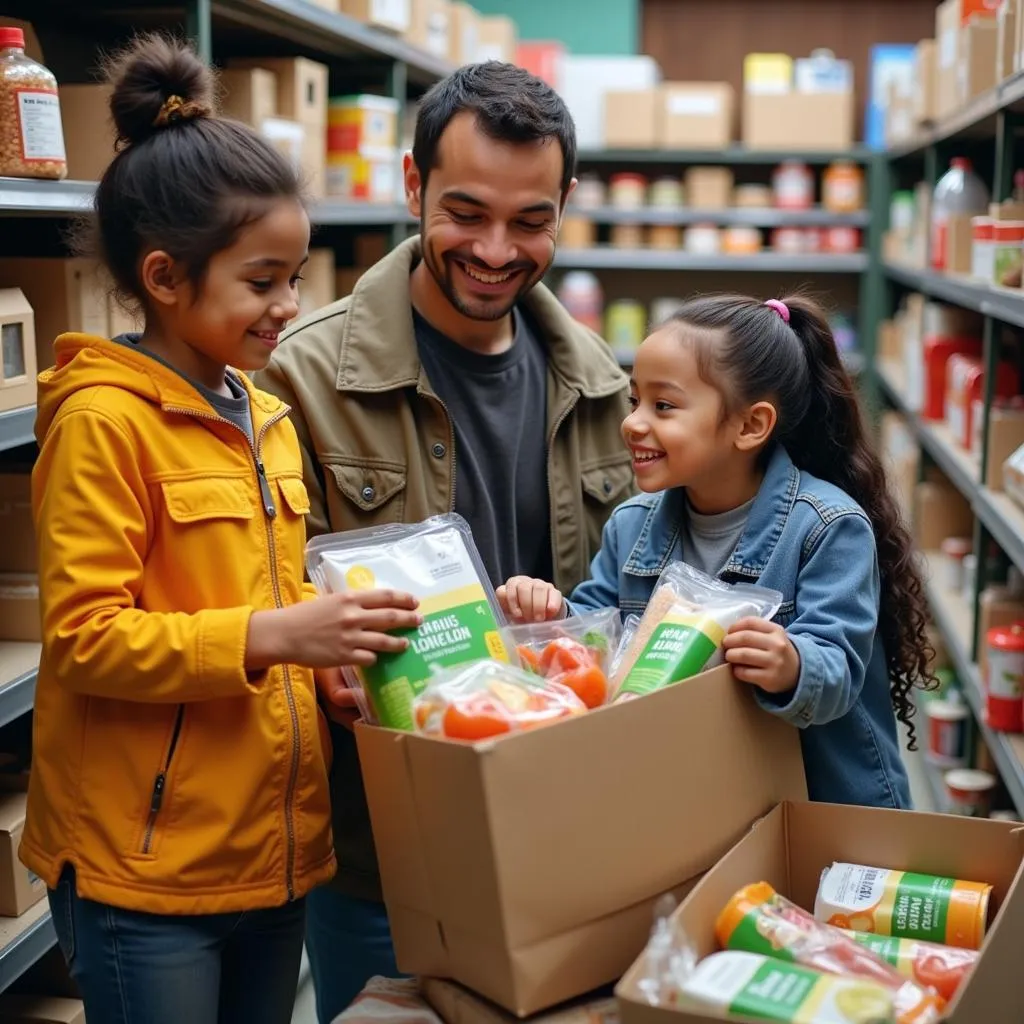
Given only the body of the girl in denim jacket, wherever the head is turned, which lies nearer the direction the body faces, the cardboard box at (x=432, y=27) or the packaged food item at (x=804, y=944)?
the packaged food item

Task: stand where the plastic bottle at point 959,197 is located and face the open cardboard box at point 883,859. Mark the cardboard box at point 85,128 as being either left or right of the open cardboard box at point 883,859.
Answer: right

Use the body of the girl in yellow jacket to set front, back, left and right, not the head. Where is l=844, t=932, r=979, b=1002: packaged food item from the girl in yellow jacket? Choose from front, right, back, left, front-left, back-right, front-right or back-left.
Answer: front

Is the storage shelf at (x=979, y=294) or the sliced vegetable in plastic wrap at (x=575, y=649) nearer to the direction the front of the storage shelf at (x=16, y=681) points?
the sliced vegetable in plastic wrap

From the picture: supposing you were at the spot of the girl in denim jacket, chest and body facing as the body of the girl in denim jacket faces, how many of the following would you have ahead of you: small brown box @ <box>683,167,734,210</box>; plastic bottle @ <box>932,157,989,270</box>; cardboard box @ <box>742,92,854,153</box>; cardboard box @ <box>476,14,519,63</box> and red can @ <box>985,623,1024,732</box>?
0

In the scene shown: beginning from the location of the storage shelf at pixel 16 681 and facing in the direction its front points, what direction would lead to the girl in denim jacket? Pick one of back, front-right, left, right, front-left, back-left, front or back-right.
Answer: front

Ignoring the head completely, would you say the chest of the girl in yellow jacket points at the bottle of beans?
no

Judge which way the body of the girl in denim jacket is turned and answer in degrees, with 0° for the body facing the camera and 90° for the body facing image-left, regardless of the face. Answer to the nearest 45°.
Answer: approximately 45°

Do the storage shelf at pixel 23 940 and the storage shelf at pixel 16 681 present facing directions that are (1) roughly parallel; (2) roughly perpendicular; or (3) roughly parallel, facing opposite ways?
roughly parallel

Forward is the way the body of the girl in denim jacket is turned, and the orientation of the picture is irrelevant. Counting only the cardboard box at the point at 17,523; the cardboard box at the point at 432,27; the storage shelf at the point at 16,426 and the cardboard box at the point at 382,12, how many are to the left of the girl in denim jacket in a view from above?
0

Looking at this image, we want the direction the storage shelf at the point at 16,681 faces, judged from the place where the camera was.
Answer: facing the viewer and to the right of the viewer

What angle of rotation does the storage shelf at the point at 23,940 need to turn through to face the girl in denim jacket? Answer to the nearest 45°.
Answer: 0° — it already faces them

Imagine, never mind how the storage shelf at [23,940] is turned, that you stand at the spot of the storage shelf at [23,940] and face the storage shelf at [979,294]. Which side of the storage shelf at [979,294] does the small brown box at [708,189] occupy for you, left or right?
left

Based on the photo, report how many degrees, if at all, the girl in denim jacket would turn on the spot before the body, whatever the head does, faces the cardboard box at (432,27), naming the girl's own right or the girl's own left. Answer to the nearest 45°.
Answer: approximately 135° to the girl's own right
